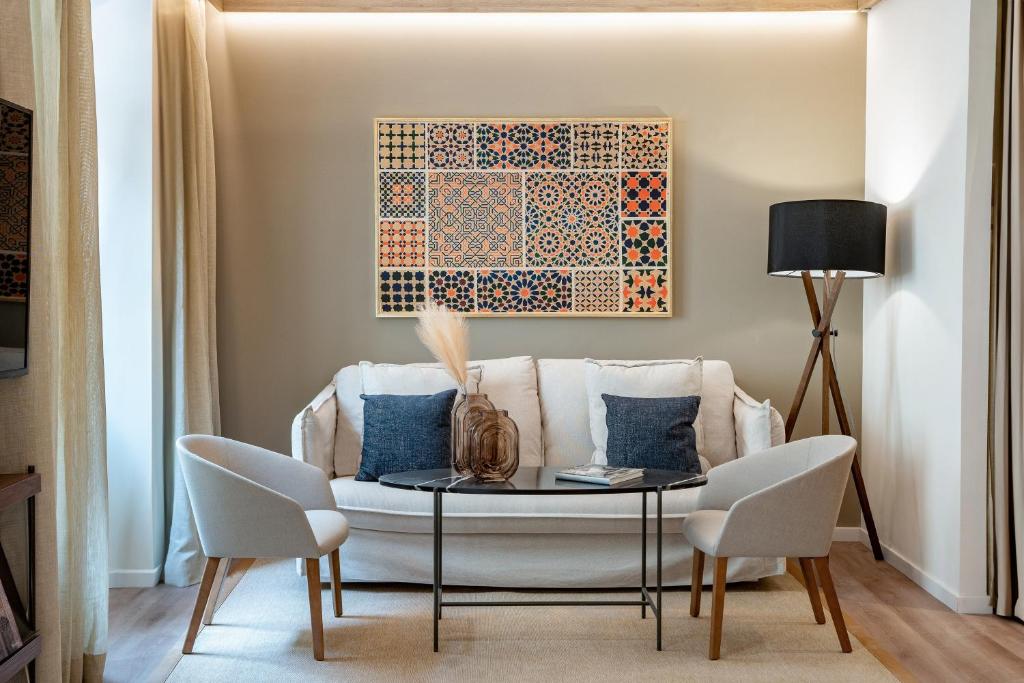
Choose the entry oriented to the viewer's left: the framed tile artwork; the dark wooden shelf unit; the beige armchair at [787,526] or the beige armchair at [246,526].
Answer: the beige armchair at [787,526]

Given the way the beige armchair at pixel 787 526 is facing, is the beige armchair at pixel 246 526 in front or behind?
in front

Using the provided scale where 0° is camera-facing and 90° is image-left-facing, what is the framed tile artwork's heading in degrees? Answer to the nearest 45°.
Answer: approximately 0°

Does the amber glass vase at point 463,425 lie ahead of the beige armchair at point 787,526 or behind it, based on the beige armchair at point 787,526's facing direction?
ahead

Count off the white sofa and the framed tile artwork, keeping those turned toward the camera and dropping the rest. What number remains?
2

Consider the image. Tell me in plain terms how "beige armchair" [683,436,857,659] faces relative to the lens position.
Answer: facing to the left of the viewer

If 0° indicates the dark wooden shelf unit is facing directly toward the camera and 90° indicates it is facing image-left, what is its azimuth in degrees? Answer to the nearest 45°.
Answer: approximately 270°

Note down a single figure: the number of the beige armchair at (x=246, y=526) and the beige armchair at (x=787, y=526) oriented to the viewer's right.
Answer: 1

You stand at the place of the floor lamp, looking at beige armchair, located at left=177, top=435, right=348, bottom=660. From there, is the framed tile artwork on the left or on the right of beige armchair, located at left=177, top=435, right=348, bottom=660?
right

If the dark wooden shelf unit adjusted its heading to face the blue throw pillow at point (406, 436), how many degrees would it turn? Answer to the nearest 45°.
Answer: approximately 45° to its left

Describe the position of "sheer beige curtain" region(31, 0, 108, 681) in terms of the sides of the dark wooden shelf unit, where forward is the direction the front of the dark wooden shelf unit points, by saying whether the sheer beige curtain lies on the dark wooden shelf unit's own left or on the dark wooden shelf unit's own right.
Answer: on the dark wooden shelf unit's own left

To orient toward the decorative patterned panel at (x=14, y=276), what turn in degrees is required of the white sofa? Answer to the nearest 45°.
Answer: approximately 45° to its right

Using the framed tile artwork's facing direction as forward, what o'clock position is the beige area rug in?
The beige area rug is roughly at 12 o'clock from the framed tile artwork.

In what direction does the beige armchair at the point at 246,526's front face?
to the viewer's right

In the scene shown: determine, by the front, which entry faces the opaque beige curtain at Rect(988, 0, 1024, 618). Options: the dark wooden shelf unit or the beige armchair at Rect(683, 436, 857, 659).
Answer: the dark wooden shelf unit
